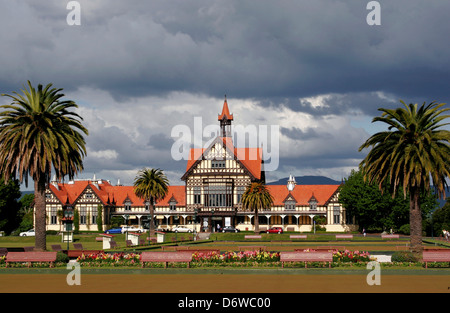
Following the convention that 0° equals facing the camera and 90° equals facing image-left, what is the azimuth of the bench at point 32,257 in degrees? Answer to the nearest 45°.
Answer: approximately 0°

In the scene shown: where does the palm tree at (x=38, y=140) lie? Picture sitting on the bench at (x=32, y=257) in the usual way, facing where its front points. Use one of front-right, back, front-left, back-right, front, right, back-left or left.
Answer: back

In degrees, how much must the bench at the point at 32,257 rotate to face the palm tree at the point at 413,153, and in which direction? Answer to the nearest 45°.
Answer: approximately 90° to its left

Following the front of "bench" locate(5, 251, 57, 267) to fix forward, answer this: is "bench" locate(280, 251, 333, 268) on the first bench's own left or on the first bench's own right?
on the first bench's own left

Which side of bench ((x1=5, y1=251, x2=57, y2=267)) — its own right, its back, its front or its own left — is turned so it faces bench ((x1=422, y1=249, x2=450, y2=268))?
left
